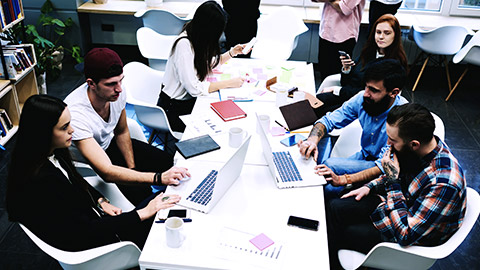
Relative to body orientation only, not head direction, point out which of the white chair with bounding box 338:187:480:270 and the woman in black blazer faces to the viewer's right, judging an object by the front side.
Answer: the woman in black blazer

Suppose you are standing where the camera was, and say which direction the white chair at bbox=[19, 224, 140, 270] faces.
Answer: facing to the right of the viewer

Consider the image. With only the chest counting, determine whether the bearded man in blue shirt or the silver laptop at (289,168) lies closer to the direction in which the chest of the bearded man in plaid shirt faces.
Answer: the silver laptop

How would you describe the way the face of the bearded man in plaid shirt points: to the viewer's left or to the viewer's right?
to the viewer's left

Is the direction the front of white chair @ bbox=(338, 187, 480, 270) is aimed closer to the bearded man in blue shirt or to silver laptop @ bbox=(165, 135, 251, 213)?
the silver laptop

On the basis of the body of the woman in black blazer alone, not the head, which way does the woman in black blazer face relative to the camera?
to the viewer's right

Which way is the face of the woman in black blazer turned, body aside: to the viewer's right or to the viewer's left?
to the viewer's right

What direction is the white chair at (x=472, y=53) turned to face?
to the viewer's left

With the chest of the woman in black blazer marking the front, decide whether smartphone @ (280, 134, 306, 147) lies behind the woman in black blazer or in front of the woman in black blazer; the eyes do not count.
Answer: in front

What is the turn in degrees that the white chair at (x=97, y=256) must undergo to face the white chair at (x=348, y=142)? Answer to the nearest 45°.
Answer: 0° — it already faces it

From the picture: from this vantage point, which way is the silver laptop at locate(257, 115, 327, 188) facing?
to the viewer's right

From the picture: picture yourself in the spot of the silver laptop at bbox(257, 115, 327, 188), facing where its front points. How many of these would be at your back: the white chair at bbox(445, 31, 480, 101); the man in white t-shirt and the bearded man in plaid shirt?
1

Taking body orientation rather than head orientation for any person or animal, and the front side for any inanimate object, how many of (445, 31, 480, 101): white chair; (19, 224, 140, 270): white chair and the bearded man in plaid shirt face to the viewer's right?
1

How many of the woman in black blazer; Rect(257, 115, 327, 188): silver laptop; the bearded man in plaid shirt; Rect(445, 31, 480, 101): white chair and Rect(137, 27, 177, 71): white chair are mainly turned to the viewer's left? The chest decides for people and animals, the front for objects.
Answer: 2

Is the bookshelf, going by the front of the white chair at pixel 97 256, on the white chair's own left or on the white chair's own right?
on the white chair's own left

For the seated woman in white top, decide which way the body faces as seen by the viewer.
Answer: to the viewer's right
